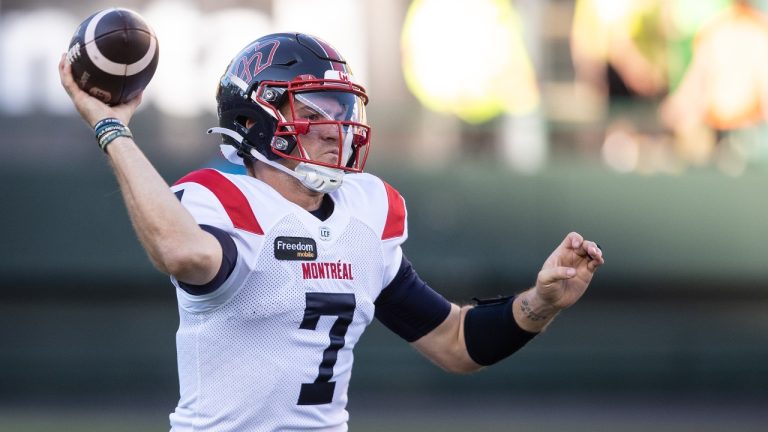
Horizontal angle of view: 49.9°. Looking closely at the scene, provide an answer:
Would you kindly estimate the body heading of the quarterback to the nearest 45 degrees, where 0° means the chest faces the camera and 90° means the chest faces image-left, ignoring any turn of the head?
approximately 315°

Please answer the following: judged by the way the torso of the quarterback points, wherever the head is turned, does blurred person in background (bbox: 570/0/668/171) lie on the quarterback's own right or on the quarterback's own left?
on the quarterback's own left
